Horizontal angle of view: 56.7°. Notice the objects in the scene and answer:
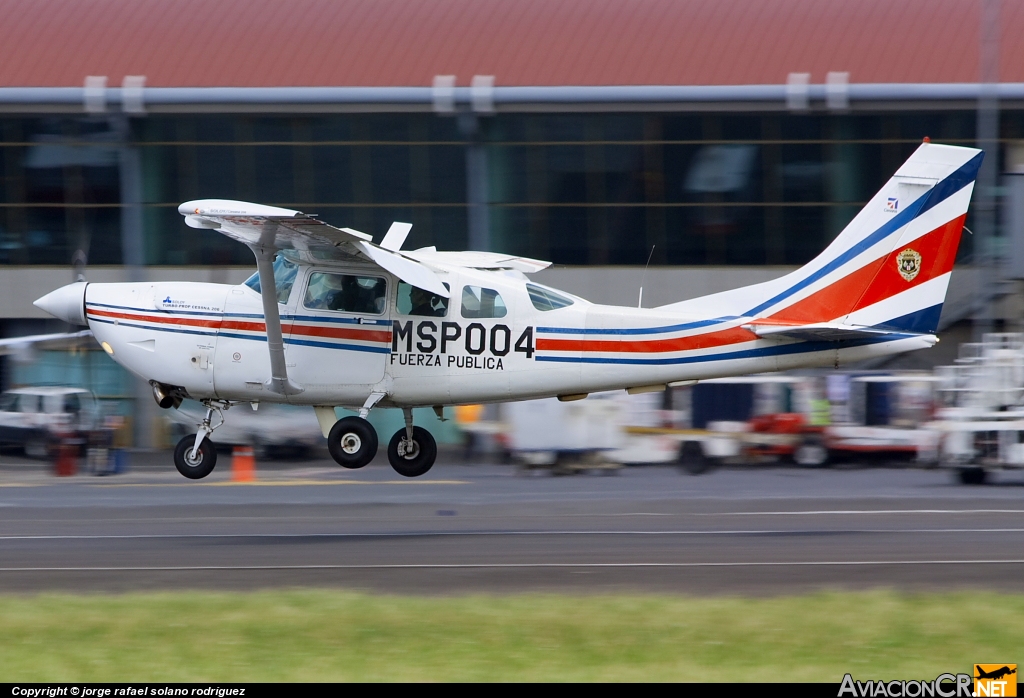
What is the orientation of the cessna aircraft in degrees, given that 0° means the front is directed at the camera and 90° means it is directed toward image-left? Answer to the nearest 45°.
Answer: approximately 90°

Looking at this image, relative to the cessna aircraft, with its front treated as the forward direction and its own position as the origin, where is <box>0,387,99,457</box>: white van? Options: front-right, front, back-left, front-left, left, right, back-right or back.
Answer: front-right

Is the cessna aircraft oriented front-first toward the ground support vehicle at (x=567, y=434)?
no

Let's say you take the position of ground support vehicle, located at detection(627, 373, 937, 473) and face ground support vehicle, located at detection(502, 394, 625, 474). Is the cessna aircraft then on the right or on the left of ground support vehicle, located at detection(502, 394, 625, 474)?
left

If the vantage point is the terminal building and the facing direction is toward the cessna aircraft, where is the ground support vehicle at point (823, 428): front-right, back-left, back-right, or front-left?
front-left

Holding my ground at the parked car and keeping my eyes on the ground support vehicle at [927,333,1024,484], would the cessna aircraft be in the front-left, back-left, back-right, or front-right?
front-right

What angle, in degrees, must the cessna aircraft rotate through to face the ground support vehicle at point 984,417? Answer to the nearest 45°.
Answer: approximately 135° to its right

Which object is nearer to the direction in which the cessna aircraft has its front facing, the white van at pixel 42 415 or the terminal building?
the white van

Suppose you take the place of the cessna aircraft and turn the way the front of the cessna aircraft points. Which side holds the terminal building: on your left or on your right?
on your right

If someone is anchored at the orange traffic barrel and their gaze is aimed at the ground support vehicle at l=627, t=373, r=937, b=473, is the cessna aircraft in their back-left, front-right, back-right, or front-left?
front-right

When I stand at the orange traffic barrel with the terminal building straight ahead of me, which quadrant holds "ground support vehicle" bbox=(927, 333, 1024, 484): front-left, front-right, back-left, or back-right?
front-right

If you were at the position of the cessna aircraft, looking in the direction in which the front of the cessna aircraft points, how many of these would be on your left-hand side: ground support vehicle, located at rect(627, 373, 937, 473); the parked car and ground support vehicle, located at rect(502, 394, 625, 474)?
0

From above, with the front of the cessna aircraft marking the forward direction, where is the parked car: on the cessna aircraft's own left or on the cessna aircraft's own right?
on the cessna aircraft's own right

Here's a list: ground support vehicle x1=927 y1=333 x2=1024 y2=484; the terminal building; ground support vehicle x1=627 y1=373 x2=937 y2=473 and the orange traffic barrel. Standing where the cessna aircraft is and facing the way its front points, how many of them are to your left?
0

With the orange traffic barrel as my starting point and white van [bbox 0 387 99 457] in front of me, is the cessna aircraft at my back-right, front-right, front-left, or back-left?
back-left
